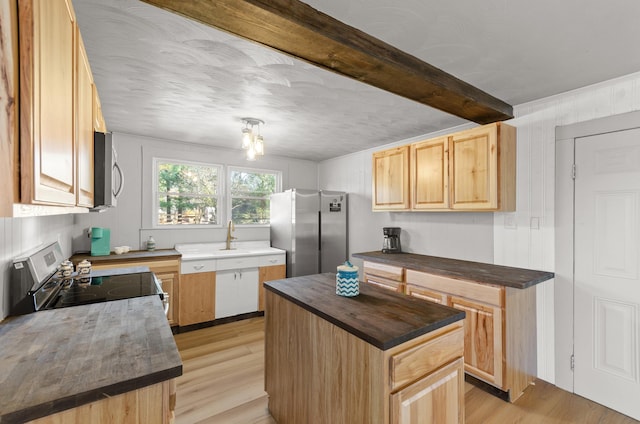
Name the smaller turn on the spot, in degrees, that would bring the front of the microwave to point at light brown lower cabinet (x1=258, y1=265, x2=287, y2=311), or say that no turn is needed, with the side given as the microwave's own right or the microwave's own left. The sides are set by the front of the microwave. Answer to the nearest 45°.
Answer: approximately 45° to the microwave's own left

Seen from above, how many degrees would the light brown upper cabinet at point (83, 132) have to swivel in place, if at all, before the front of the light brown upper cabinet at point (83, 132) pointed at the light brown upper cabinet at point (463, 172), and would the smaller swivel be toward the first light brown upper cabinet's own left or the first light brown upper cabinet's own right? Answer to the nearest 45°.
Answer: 0° — it already faces it

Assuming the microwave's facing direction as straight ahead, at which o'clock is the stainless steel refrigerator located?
The stainless steel refrigerator is roughly at 11 o'clock from the microwave.

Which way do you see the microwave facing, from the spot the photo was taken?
facing to the right of the viewer

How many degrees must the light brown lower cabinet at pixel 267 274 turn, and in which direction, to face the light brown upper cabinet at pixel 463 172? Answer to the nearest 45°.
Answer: approximately 45° to its left

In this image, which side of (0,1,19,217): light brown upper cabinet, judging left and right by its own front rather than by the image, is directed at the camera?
right

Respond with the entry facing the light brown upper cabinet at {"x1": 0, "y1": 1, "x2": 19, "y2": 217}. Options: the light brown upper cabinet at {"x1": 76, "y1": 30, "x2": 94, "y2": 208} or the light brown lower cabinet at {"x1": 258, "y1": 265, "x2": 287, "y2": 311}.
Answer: the light brown lower cabinet

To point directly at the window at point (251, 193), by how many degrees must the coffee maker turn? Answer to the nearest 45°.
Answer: approximately 45° to its right

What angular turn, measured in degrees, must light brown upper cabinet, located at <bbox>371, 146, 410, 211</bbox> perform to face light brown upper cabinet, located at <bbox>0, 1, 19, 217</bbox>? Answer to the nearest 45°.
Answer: approximately 45° to its left

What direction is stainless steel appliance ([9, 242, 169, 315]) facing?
to the viewer's right
